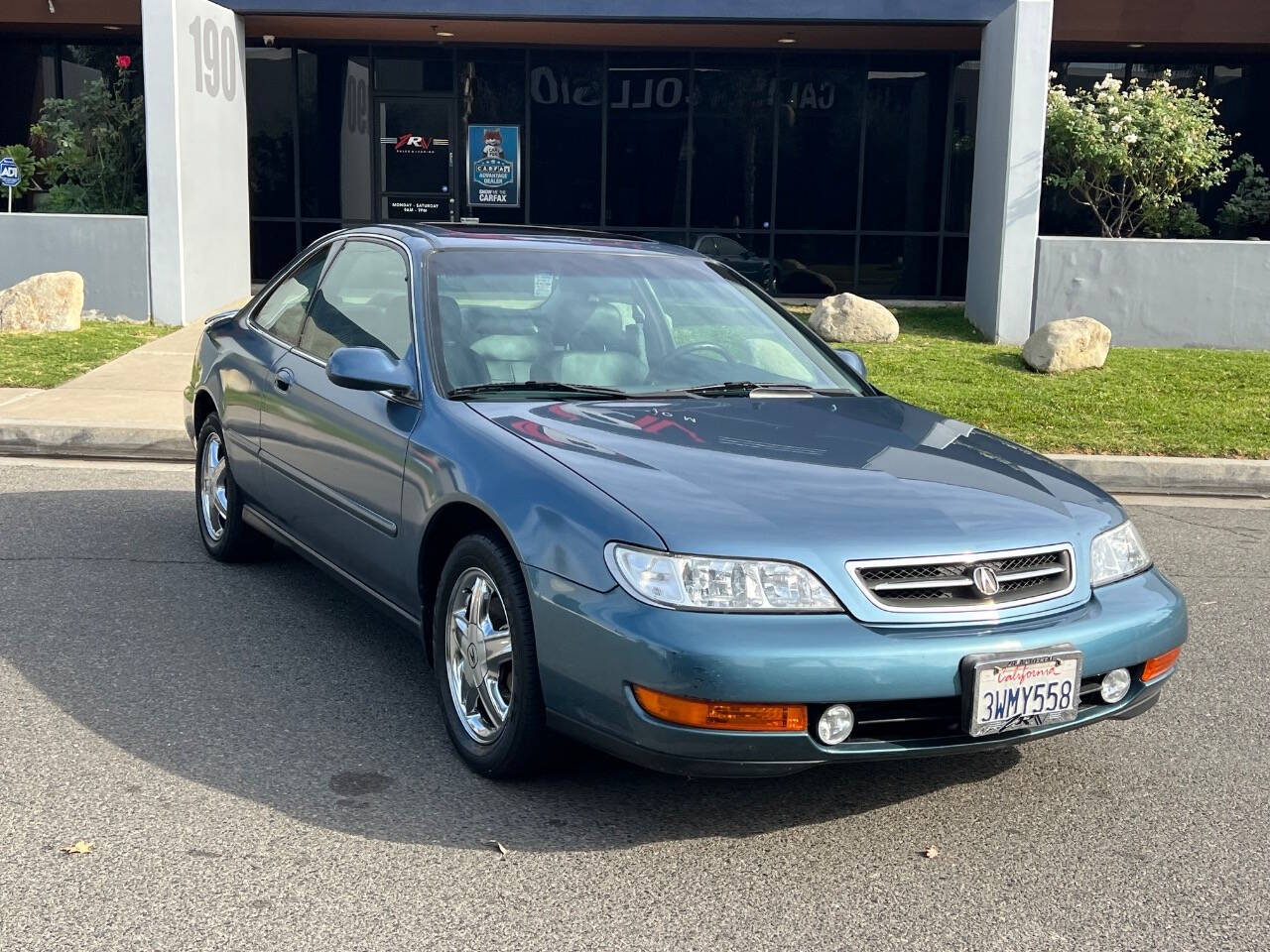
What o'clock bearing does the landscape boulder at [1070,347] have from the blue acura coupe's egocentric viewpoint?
The landscape boulder is roughly at 8 o'clock from the blue acura coupe.

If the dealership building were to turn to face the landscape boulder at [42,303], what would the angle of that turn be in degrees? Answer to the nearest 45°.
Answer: approximately 45° to its right

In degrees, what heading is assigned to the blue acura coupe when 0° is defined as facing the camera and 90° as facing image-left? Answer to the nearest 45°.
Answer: approximately 315°

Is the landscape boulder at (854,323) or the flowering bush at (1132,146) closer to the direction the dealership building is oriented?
the landscape boulder

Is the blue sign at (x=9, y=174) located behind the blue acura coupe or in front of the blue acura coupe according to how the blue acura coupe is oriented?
behind

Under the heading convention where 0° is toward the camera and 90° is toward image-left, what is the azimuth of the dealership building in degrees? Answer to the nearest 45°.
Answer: approximately 0°

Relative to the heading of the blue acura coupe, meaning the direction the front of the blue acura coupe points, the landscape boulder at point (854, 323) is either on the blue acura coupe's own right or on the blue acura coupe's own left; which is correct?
on the blue acura coupe's own left

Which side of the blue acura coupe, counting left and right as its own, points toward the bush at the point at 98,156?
back

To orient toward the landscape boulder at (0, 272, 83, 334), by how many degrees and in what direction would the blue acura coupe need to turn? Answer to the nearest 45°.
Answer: approximately 180°

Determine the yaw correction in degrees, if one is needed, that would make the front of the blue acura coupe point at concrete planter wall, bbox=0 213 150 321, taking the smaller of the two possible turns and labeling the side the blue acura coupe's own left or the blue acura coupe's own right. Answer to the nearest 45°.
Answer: approximately 180°
